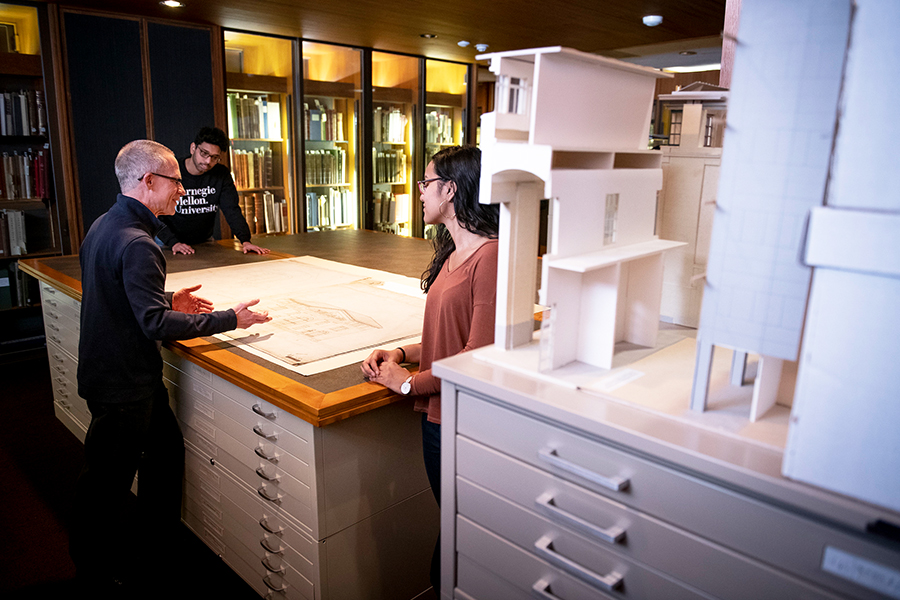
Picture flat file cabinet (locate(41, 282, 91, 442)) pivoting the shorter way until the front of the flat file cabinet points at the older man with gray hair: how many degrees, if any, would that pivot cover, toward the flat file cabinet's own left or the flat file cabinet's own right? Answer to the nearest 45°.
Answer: approximately 45° to the flat file cabinet's own left

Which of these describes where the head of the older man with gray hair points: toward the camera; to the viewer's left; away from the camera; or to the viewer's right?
to the viewer's right

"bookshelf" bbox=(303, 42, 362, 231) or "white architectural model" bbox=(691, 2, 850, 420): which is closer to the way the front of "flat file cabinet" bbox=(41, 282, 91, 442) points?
the white architectural model

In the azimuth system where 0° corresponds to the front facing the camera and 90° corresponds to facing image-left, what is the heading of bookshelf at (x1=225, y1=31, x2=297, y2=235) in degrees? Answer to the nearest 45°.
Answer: approximately 315°

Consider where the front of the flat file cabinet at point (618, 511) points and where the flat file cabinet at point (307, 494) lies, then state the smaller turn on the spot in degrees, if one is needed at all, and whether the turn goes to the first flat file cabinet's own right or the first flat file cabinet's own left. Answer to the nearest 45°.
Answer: approximately 90° to the first flat file cabinet's own right

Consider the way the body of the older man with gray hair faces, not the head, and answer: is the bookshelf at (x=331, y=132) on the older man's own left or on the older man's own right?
on the older man's own left

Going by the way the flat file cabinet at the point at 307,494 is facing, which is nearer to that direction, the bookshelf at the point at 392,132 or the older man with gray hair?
the older man with gray hair

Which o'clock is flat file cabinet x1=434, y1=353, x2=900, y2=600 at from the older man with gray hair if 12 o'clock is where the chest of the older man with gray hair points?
The flat file cabinet is roughly at 2 o'clock from the older man with gray hair.

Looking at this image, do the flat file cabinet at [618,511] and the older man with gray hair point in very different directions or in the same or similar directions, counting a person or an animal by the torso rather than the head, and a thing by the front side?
very different directions

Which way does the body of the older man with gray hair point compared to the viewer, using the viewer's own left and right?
facing to the right of the viewer

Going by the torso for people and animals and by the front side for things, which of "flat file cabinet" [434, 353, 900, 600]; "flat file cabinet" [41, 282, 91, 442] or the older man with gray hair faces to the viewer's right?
the older man with gray hair

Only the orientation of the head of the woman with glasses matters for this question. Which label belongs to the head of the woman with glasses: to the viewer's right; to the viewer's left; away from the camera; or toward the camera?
to the viewer's left
